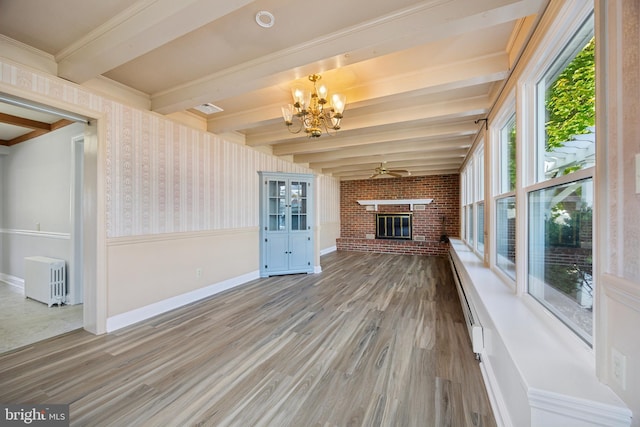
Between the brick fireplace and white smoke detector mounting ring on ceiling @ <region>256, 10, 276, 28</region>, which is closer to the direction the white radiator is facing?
the white smoke detector mounting ring on ceiling

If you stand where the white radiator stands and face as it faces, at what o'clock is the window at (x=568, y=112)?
The window is roughly at 10 o'clock from the white radiator.

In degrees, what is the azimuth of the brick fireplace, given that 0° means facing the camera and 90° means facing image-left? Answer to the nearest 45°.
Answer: approximately 0°

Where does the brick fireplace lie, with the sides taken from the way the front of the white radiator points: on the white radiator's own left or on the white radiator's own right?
on the white radiator's own left

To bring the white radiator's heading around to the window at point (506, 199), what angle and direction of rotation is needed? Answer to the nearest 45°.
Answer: approximately 90° to its left

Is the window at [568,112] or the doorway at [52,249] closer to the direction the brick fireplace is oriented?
the window

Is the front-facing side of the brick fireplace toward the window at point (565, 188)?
yes

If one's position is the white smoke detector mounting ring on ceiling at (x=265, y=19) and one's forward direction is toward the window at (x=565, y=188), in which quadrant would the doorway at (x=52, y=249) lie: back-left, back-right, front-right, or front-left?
back-left

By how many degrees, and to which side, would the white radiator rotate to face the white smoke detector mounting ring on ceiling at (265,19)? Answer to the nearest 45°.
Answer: approximately 45° to its left
